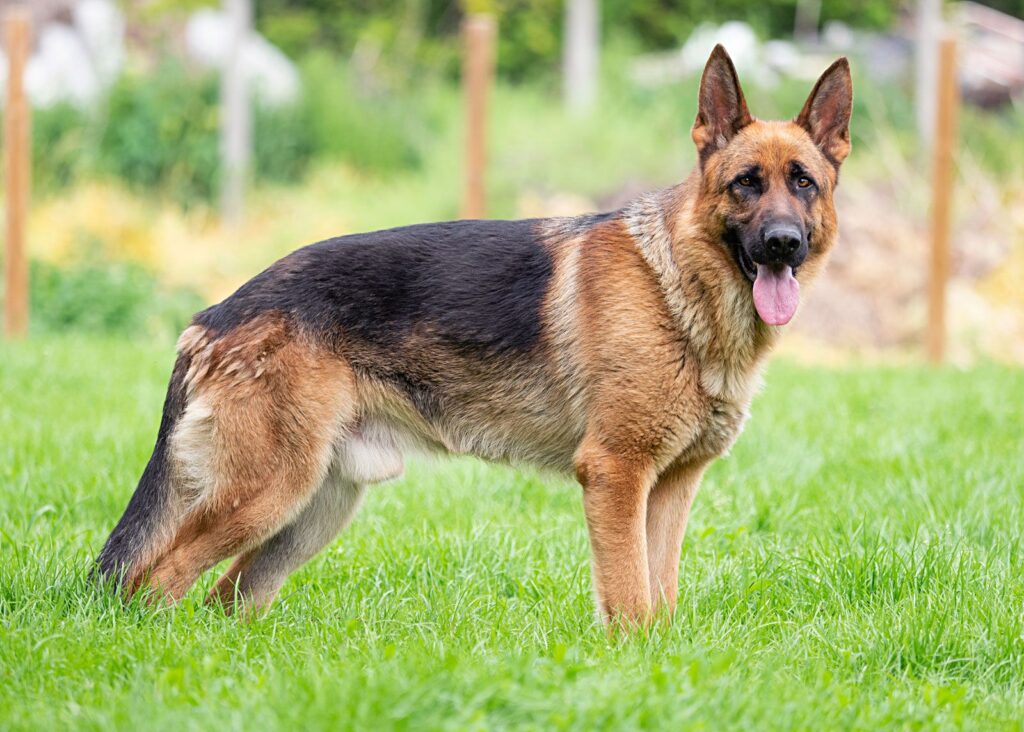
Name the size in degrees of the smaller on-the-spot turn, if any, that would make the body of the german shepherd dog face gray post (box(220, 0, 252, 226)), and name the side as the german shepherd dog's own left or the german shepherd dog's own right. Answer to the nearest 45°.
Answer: approximately 90° to the german shepherd dog's own left

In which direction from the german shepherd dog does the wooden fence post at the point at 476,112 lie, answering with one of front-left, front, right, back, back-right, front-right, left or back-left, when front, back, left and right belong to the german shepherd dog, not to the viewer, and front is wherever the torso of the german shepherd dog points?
left

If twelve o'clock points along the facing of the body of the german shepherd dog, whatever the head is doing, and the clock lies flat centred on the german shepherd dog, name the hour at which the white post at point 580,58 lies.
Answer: The white post is roughly at 9 o'clock from the german shepherd dog.

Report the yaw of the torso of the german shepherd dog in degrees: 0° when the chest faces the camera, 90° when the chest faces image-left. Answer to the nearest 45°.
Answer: approximately 270°
